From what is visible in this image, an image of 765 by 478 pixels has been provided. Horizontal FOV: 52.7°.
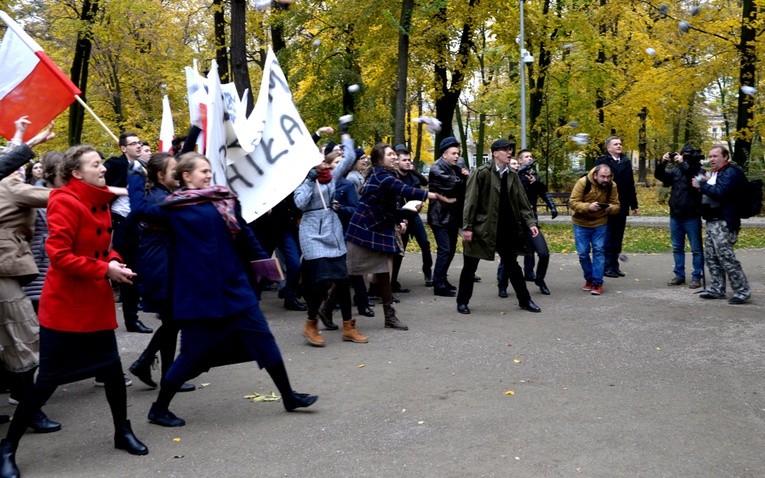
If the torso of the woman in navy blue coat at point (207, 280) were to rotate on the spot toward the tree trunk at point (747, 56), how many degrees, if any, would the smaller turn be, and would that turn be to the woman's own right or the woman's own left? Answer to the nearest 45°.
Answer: approximately 45° to the woman's own left

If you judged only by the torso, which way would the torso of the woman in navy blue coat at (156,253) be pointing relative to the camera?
to the viewer's right

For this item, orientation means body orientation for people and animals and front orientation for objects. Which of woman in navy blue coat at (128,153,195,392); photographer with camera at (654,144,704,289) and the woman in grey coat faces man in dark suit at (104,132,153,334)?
the photographer with camera

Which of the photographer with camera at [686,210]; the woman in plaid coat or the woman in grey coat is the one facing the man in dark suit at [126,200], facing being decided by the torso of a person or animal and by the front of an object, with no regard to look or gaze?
the photographer with camera

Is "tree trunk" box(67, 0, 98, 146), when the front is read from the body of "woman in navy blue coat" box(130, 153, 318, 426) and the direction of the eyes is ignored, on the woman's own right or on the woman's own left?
on the woman's own left

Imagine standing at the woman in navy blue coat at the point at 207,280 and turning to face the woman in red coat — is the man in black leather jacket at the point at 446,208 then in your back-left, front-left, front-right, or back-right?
back-right

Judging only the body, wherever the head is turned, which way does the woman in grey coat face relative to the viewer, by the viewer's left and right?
facing the viewer and to the right of the viewer

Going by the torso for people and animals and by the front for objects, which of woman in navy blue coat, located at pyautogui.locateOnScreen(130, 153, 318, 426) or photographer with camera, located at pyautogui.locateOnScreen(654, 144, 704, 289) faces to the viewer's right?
the woman in navy blue coat

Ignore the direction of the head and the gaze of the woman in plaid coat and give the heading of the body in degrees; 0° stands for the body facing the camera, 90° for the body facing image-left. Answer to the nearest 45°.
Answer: approximately 270°

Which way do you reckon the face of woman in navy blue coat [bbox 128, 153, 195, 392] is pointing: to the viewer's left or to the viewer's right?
to the viewer's right

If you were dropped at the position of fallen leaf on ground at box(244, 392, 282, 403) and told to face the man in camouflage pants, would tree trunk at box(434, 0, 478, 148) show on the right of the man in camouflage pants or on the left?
left
